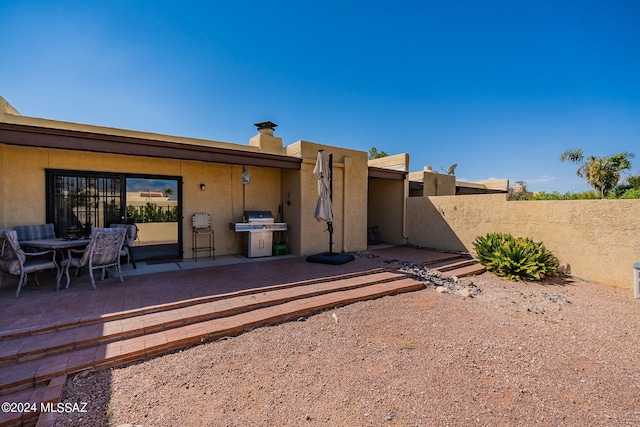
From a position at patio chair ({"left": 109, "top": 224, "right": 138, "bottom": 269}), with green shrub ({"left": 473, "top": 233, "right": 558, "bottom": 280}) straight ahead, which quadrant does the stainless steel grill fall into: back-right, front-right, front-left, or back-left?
front-left

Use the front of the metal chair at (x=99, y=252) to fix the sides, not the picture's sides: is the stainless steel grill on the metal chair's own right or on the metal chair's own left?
on the metal chair's own right

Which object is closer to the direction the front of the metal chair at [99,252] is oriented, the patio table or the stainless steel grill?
the patio table

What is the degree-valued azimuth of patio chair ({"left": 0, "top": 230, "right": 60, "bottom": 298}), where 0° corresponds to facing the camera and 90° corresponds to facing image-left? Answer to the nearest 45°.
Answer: approximately 225°

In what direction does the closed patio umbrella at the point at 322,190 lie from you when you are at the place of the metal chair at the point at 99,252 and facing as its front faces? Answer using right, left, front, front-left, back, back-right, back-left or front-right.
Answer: back-right

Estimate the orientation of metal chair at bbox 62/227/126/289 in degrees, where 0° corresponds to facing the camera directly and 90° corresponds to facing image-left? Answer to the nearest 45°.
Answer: approximately 135°

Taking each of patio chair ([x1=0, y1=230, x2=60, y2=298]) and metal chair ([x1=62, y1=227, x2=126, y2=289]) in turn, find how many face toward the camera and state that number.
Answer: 0

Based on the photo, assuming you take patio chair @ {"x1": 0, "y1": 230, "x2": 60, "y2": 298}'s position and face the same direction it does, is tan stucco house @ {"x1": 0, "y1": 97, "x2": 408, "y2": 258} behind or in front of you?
in front
